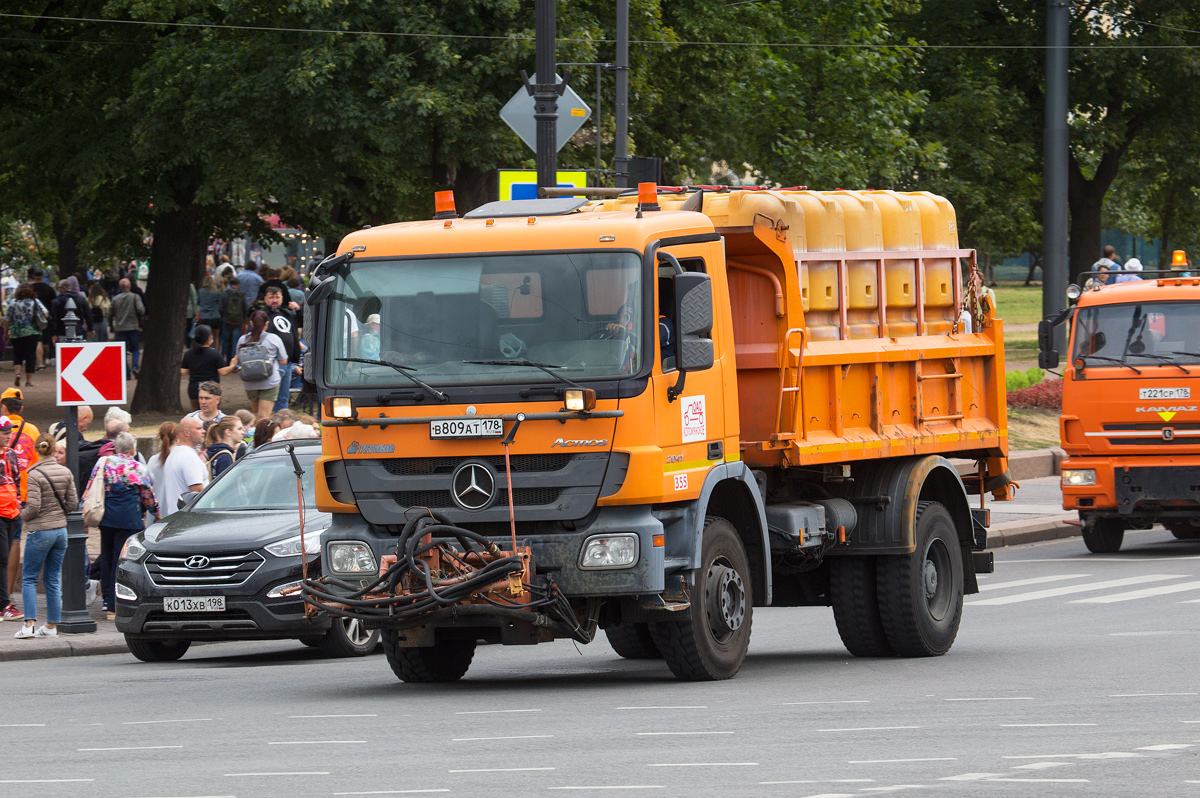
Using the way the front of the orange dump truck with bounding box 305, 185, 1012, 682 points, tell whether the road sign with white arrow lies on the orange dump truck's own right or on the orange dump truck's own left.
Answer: on the orange dump truck's own right

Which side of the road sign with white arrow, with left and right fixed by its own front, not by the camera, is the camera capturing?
front

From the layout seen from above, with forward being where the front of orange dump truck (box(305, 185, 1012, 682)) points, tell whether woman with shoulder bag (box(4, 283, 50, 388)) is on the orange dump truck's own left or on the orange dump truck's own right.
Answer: on the orange dump truck's own right
